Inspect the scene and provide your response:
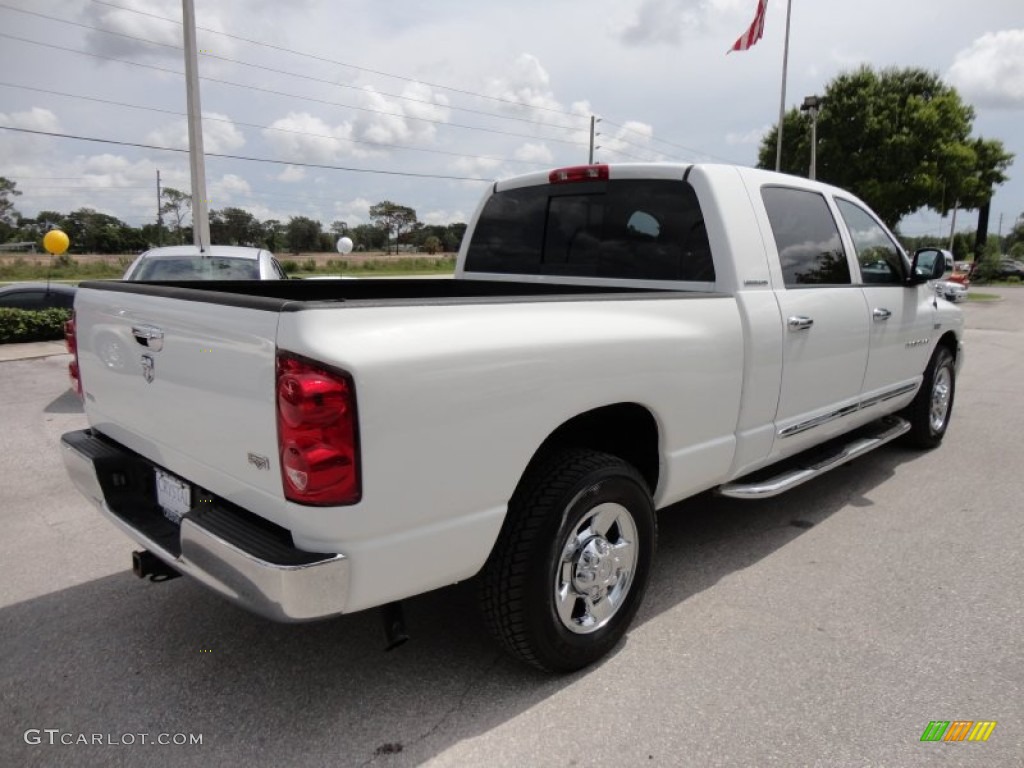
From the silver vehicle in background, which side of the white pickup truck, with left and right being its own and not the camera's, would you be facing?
left

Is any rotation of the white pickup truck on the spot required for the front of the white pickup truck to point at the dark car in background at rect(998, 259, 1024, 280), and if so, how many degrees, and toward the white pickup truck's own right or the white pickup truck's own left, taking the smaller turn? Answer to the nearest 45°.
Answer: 0° — it already faces it

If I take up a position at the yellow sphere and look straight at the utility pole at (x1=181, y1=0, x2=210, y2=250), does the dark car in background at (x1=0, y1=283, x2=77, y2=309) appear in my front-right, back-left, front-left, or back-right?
back-right

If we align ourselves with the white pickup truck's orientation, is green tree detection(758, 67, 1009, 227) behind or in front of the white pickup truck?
in front

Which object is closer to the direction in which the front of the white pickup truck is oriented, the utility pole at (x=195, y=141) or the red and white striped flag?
the red and white striped flag

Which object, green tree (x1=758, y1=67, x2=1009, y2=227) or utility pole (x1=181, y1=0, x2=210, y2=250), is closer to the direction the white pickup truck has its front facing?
the green tree

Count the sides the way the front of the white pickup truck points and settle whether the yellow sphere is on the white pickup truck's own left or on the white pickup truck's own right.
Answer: on the white pickup truck's own left

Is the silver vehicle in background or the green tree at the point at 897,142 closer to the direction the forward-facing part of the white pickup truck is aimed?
the green tree

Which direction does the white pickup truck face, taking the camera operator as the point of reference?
facing away from the viewer and to the right of the viewer

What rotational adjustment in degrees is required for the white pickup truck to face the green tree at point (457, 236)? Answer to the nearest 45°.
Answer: approximately 45° to its left

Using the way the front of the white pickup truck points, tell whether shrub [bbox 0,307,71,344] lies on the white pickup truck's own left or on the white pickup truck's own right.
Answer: on the white pickup truck's own left
